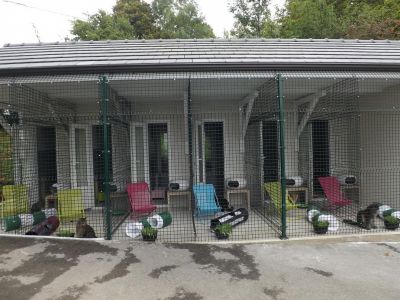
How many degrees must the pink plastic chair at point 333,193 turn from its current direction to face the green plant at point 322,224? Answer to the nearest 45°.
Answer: approximately 45° to its right

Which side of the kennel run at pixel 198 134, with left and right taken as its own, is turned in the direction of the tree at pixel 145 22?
back

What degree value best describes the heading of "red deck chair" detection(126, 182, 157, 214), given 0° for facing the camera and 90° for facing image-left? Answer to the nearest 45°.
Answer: approximately 315°

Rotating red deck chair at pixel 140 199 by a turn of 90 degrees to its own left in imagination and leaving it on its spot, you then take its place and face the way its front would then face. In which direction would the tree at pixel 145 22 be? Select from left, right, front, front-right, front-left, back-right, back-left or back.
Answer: front-left
